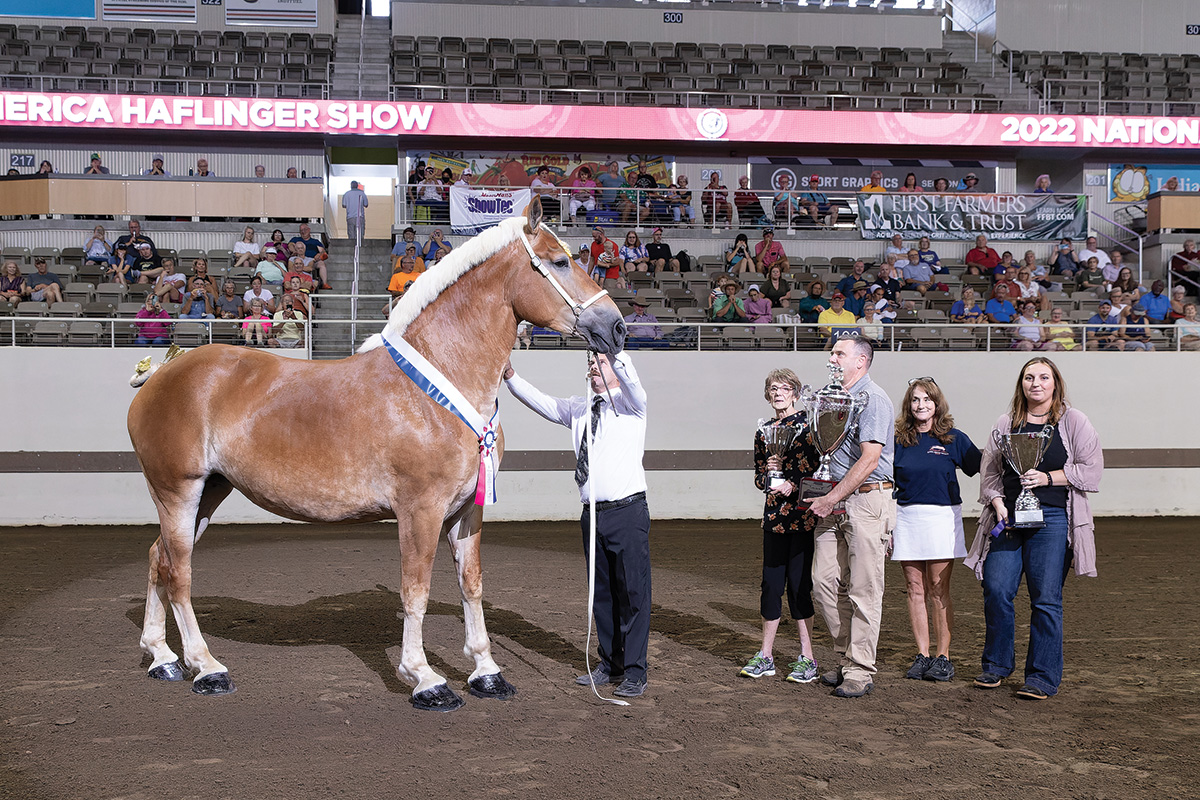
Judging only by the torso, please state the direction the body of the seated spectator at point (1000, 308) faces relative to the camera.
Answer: toward the camera

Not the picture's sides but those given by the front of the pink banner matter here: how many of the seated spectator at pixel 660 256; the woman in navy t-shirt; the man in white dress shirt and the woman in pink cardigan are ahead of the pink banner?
4

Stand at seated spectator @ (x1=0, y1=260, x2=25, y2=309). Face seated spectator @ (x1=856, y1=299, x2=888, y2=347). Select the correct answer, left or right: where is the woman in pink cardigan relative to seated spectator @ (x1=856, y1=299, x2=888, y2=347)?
right

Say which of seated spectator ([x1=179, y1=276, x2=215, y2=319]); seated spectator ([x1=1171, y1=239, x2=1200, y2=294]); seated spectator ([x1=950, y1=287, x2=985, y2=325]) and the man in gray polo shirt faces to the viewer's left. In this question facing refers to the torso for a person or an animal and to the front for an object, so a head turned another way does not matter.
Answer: the man in gray polo shirt

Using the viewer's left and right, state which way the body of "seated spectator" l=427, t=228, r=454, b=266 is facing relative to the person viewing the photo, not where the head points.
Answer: facing the viewer

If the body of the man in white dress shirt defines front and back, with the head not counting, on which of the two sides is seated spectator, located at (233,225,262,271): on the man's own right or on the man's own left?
on the man's own right

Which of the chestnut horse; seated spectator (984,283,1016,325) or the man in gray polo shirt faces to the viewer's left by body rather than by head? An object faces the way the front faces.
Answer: the man in gray polo shirt

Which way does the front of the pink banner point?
toward the camera

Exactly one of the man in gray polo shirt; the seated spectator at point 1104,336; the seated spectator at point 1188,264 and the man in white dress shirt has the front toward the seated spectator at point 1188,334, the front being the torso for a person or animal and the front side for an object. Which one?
the seated spectator at point 1188,264

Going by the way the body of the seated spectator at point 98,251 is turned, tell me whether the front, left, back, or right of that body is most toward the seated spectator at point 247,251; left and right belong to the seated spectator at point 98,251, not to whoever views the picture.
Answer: left

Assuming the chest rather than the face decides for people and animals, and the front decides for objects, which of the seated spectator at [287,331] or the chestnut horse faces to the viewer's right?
the chestnut horse

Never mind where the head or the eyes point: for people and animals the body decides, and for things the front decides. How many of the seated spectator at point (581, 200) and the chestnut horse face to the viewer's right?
1

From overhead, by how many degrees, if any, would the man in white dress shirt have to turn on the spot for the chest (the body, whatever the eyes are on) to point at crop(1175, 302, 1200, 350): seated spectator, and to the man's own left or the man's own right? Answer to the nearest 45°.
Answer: approximately 180°

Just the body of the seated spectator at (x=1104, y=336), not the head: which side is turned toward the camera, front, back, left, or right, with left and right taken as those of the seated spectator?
front

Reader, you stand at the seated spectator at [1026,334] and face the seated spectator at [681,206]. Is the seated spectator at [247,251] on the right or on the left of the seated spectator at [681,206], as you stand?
left
